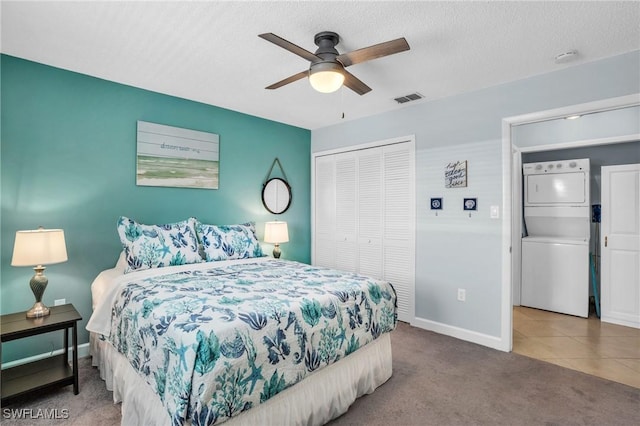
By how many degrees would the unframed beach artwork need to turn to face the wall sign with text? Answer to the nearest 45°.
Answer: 0° — it already faces it

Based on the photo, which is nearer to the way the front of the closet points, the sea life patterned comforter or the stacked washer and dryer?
the sea life patterned comforter

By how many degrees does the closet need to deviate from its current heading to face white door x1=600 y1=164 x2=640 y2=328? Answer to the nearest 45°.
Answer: approximately 135° to its left

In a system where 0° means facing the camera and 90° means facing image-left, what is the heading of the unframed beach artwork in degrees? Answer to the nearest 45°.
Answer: approximately 315°

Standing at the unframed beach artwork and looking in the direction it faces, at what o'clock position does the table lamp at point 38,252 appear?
The table lamp is roughly at 3 o'clock from the unframed beach artwork.

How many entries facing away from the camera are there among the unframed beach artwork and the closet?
0

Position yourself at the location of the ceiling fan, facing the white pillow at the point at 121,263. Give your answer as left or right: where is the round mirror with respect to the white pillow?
right

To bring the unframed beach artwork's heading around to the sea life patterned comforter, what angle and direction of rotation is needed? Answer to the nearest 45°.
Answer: approximately 45° to its right

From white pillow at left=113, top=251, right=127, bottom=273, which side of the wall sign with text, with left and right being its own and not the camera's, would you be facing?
front

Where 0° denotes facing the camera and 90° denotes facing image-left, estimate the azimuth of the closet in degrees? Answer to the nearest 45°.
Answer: approximately 45°
